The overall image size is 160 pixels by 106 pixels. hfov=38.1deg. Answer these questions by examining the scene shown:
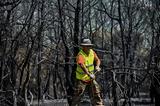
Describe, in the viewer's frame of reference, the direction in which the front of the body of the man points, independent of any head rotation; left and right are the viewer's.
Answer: facing the viewer and to the right of the viewer

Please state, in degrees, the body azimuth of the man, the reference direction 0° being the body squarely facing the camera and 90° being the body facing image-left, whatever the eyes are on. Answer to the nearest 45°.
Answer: approximately 315°
